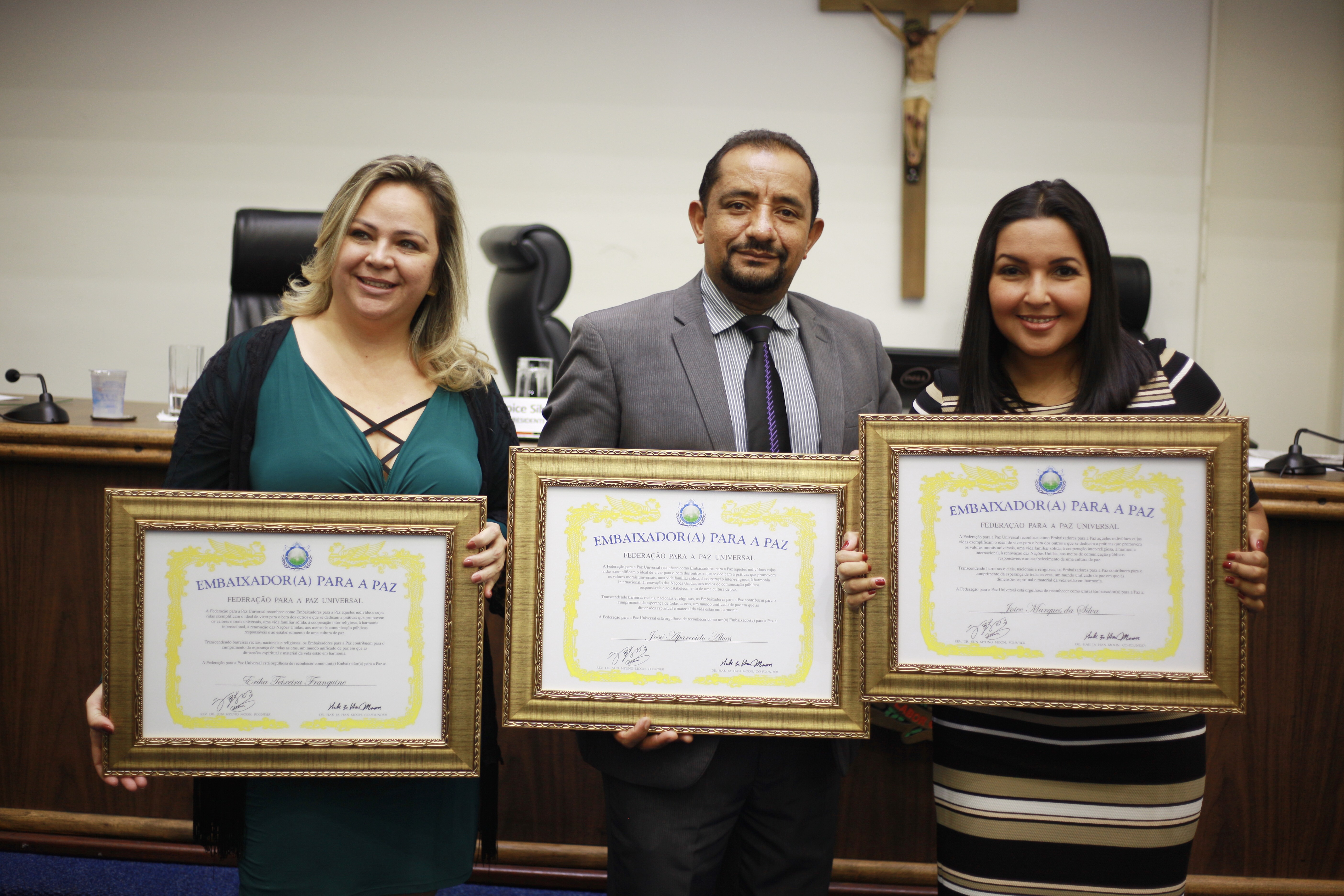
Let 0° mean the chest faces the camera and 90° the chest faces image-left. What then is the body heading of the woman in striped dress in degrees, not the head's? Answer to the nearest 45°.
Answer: approximately 0°

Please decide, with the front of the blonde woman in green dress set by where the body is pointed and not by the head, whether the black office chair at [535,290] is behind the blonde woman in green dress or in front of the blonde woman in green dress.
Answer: behind

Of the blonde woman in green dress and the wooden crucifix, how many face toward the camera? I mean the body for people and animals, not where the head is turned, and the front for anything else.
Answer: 2

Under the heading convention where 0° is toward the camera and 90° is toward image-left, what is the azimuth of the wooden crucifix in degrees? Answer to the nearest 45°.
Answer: approximately 0°

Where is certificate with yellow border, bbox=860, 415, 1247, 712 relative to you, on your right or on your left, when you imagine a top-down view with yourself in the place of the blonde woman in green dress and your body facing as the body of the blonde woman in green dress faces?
on your left

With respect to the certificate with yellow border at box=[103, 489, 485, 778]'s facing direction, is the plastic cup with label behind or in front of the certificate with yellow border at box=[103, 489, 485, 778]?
behind
